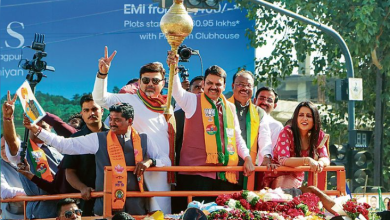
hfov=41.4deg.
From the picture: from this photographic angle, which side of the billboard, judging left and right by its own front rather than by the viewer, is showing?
front

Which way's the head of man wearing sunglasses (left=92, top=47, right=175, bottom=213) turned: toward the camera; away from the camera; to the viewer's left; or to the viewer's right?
toward the camera

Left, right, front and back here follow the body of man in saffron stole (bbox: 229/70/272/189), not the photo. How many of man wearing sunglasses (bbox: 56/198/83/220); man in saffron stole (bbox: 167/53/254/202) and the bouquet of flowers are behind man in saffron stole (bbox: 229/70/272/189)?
0

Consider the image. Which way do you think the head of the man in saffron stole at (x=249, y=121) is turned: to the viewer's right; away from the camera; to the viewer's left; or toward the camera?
toward the camera

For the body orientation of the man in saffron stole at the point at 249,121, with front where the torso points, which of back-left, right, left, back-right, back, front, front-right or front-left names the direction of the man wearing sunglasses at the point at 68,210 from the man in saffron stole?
front-right

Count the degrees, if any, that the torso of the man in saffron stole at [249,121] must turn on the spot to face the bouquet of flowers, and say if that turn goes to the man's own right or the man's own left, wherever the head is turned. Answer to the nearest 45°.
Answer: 0° — they already face it

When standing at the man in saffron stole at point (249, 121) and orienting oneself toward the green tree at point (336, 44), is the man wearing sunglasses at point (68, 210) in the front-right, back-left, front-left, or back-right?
back-left

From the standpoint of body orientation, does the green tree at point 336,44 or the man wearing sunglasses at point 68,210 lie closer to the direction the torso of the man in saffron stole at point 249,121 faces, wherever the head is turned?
the man wearing sunglasses

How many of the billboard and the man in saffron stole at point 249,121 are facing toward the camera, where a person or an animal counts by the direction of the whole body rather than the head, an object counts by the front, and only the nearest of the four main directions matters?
2

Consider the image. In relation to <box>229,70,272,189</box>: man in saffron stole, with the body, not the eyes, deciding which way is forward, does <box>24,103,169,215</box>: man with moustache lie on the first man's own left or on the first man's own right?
on the first man's own right

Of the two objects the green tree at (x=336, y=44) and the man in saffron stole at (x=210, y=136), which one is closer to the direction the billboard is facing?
the man in saffron stole

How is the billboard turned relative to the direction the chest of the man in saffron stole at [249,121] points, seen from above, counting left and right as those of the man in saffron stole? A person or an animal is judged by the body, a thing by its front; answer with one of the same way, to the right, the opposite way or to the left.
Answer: the same way

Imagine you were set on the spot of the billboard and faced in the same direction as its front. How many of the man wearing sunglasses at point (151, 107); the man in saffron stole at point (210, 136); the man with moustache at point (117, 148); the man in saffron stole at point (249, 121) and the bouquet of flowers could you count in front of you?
5

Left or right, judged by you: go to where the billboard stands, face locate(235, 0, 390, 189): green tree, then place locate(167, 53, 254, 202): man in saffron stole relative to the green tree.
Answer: right

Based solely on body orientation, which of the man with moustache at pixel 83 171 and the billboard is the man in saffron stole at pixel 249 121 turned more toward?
the man with moustache

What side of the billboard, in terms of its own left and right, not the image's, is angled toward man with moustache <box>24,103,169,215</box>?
front

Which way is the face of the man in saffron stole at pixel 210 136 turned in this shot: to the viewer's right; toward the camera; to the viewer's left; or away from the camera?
toward the camera
